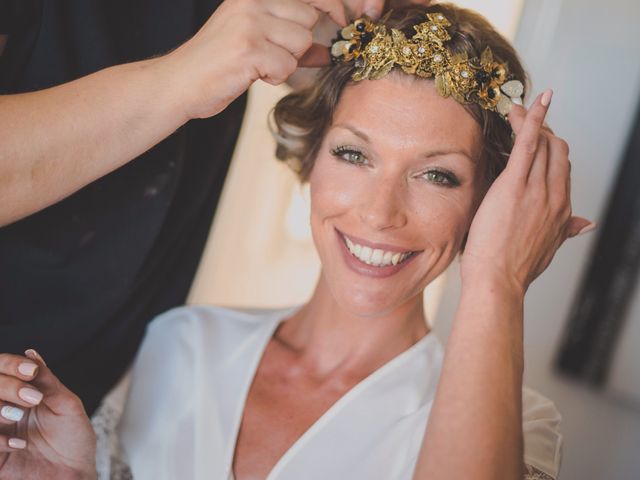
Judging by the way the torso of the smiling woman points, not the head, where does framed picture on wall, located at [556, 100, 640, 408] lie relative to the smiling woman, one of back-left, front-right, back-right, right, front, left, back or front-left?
back-left

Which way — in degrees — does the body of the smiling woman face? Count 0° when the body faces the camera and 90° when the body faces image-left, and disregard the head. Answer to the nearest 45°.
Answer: approximately 0°
